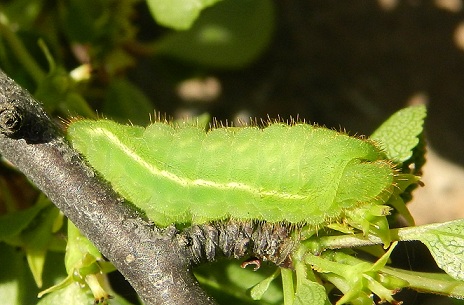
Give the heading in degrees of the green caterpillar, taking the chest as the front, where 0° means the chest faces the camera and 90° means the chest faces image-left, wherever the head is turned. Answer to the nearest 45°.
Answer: approximately 270°

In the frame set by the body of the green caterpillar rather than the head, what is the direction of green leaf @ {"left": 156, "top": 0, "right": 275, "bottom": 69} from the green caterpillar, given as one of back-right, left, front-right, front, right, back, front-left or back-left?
left

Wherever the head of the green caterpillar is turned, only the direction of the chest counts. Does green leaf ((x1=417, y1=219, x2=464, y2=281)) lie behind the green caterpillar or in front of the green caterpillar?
in front

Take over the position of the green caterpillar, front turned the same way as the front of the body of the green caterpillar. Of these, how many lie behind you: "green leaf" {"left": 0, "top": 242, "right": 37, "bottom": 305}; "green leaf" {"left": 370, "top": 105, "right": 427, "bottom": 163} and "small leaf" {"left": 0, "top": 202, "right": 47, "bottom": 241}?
2

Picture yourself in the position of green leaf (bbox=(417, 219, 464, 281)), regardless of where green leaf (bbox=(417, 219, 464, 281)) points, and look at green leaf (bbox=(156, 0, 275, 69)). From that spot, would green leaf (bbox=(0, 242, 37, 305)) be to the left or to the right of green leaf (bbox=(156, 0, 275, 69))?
left

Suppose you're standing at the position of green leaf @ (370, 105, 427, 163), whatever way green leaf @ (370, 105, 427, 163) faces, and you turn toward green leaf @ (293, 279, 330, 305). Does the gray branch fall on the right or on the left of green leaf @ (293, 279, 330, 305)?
right

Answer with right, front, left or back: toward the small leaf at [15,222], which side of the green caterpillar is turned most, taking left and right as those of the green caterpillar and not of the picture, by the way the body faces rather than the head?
back

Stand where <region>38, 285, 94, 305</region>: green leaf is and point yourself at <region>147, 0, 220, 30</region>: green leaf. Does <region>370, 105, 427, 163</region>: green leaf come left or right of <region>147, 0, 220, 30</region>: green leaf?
right

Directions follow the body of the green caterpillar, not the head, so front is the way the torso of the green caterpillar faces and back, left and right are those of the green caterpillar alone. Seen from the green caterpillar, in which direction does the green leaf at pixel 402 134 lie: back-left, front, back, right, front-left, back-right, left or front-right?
front-left

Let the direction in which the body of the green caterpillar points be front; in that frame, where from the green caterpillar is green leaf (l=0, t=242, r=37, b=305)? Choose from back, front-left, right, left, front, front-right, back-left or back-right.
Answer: back

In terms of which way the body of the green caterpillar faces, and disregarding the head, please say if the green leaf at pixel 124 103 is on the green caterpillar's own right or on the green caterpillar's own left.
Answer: on the green caterpillar's own left

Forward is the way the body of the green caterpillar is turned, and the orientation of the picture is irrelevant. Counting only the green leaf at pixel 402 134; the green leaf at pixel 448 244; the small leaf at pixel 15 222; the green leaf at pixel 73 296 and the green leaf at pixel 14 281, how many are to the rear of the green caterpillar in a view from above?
3
